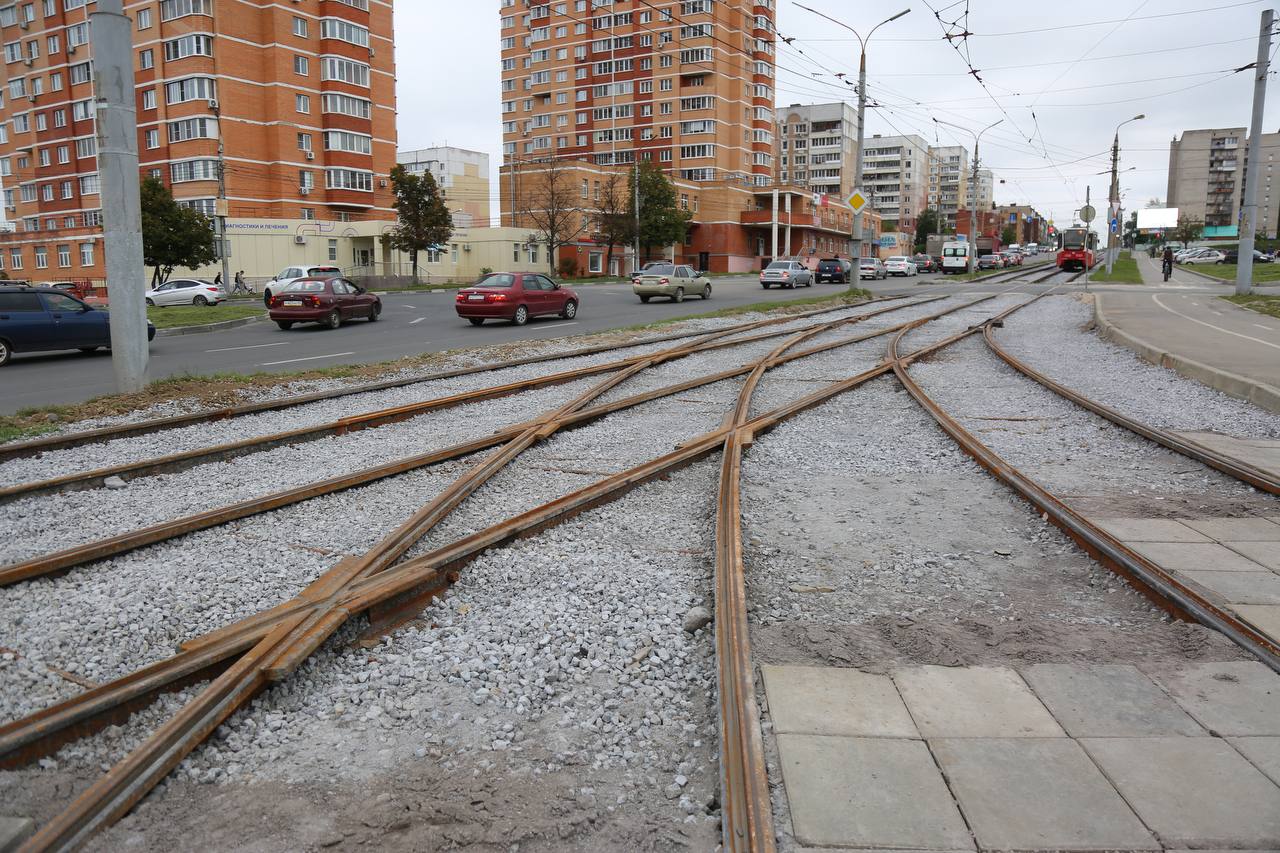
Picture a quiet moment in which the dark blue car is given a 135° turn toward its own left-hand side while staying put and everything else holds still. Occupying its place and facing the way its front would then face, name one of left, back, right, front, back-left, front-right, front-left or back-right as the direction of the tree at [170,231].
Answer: front-right

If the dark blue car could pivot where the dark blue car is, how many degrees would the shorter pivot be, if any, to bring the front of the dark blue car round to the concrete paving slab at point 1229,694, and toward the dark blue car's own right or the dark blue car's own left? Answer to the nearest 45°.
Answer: approximately 90° to the dark blue car's own right

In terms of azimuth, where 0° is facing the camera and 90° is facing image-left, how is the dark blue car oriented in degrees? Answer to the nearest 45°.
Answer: approximately 270°

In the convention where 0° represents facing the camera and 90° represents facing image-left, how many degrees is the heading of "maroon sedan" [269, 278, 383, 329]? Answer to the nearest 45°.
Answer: approximately 225°

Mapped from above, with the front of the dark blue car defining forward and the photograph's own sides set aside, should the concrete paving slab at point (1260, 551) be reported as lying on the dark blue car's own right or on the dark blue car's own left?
on the dark blue car's own right

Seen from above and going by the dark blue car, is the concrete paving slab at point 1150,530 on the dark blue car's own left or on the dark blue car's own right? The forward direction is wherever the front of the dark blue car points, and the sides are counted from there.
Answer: on the dark blue car's own right
